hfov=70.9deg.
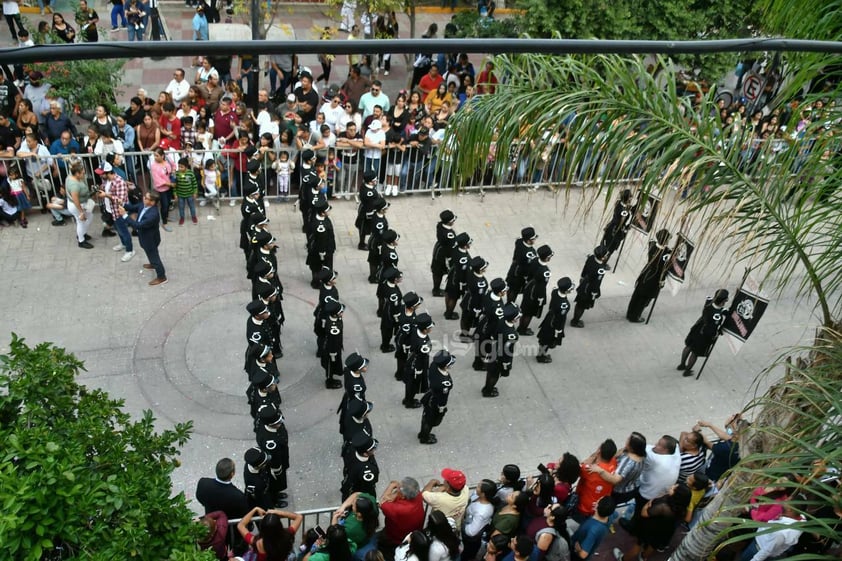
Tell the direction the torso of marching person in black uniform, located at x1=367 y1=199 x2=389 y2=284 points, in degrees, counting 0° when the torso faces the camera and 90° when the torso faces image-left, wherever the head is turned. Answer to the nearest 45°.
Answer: approximately 270°

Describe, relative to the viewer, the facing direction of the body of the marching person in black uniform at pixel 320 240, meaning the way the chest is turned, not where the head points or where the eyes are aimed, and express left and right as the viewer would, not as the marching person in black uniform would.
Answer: facing to the right of the viewer

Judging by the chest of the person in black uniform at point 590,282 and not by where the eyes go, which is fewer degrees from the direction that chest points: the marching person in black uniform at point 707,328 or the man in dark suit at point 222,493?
the marching person in black uniform

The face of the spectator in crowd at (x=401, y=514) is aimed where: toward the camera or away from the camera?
away from the camera

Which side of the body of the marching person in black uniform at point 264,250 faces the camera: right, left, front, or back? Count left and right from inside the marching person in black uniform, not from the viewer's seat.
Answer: right

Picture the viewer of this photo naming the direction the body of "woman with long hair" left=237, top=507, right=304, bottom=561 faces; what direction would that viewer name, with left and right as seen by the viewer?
facing away from the viewer

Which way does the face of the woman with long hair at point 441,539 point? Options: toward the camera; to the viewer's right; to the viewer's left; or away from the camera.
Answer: away from the camera

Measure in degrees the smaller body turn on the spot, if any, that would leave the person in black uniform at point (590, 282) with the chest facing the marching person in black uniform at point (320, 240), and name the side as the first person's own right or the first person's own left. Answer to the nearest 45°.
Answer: approximately 180°

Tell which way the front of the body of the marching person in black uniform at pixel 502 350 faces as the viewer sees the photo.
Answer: to the viewer's right

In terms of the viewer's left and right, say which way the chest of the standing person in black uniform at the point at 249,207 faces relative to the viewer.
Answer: facing to the right of the viewer

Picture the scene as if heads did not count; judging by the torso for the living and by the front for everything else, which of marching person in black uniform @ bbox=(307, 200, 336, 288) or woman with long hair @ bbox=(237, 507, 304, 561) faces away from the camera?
the woman with long hair

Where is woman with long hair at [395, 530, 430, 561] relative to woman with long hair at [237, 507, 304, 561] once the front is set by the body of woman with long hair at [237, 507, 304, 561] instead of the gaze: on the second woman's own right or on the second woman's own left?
on the second woman's own right

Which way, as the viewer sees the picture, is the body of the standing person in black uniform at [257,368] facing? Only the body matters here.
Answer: to the viewer's right
